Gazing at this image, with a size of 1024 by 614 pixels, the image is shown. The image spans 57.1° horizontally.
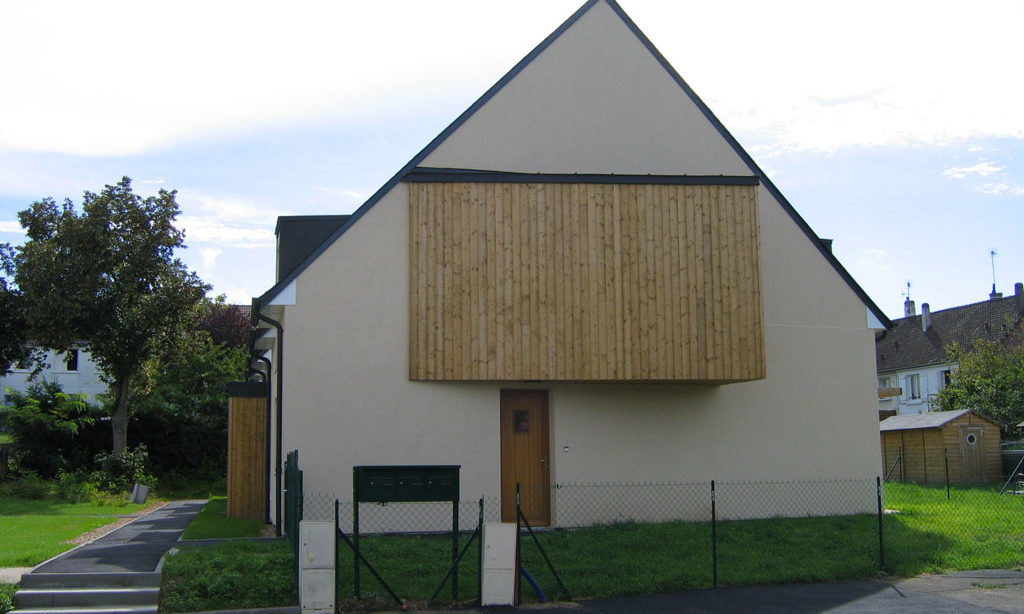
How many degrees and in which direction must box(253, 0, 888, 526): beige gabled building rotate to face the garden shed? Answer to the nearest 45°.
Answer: approximately 135° to its left

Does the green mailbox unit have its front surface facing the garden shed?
no

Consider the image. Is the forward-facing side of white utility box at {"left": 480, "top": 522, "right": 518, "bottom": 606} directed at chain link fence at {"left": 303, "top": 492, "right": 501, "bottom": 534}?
no

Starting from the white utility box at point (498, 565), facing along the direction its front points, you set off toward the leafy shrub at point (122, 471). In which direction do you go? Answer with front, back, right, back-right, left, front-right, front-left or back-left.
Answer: back-right

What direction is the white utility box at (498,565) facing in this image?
toward the camera

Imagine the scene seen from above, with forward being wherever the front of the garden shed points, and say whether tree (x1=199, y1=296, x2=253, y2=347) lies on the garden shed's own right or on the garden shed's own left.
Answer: on the garden shed's own right

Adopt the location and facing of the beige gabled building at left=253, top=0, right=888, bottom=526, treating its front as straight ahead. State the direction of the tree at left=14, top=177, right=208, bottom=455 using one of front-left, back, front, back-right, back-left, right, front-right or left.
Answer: back-right

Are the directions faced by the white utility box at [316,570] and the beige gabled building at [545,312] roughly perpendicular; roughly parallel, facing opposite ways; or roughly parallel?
roughly parallel

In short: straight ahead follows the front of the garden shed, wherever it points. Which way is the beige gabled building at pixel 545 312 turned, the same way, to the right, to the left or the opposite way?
the same way

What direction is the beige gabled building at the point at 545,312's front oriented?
toward the camera

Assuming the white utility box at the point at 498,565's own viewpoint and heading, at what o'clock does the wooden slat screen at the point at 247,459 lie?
The wooden slat screen is roughly at 5 o'clock from the white utility box.

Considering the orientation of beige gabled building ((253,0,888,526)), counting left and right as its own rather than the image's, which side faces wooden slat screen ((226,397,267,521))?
right

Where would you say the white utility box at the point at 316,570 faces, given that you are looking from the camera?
facing the viewer

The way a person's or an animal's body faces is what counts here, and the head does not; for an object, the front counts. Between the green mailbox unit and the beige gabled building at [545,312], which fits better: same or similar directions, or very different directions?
same or similar directions

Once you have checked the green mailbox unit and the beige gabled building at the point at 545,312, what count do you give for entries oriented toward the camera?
2

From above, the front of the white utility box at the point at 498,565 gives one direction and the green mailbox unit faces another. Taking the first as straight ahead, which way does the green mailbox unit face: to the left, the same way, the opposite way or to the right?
the same way

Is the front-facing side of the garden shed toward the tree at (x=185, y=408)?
no

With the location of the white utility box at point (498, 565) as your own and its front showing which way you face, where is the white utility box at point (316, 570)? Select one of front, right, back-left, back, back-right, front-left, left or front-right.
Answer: right

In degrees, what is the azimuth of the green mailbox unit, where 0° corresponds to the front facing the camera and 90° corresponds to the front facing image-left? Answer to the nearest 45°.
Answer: approximately 0°
